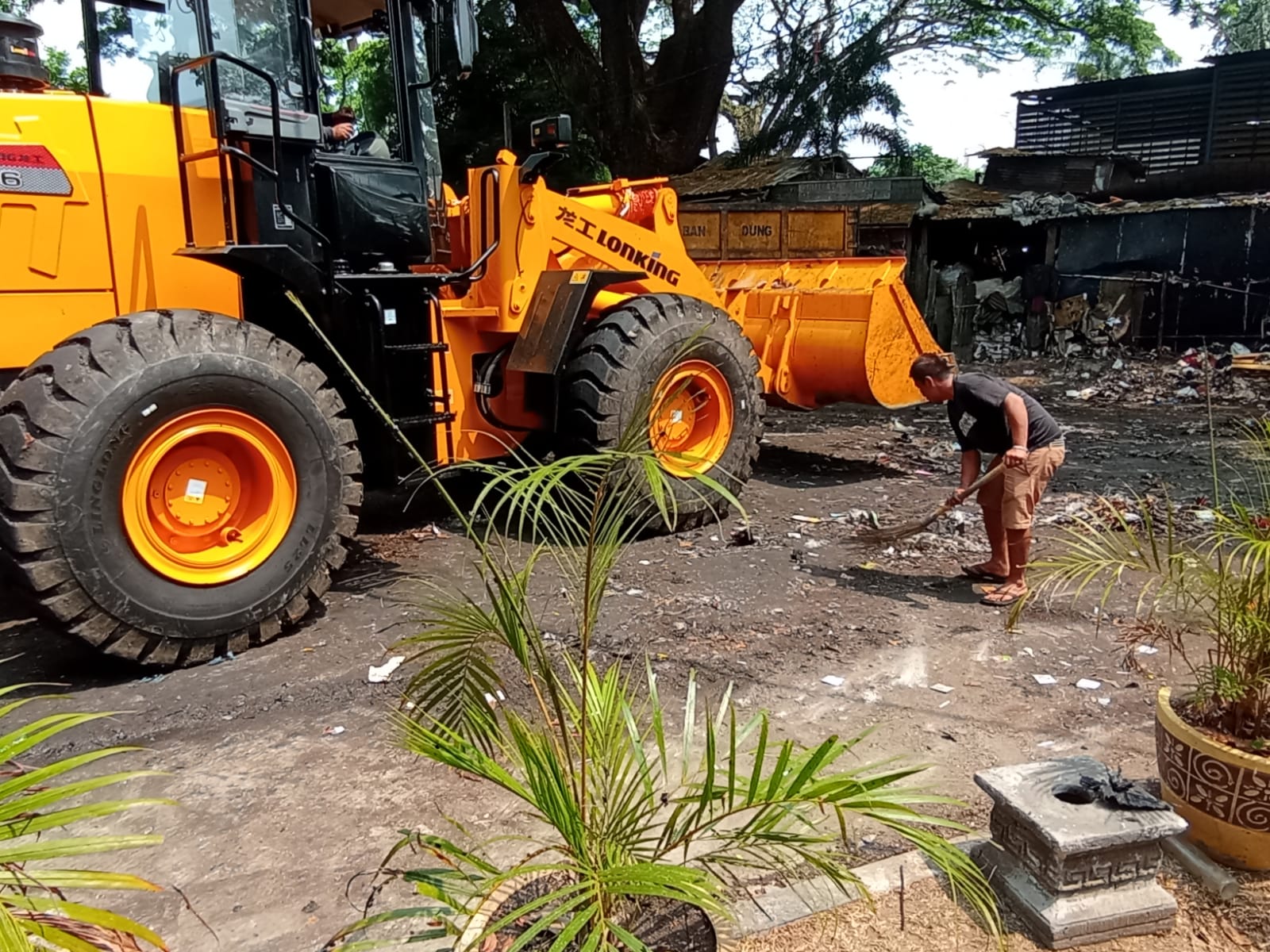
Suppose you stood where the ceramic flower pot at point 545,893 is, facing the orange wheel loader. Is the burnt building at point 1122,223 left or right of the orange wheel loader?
right

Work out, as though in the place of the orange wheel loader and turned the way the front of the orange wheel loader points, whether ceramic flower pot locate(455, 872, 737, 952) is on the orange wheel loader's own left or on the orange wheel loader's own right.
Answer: on the orange wheel loader's own right

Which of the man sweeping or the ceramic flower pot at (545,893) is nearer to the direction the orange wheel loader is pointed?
the man sweeping

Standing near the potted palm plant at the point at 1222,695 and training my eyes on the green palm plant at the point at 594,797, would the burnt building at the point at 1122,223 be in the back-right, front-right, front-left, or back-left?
back-right

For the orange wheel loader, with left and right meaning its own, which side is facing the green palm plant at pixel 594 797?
right

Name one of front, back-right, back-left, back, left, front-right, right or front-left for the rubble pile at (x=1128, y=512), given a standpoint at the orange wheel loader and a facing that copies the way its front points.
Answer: front-right

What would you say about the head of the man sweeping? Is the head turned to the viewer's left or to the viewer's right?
to the viewer's left

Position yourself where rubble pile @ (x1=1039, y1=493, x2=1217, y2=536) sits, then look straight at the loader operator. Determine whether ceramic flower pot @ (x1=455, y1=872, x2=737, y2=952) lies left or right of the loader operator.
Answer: left

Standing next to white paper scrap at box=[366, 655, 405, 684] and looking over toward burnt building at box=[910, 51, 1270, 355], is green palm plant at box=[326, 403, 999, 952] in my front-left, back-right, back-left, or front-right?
back-right

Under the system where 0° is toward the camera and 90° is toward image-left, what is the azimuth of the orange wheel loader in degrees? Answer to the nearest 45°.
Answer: approximately 225°

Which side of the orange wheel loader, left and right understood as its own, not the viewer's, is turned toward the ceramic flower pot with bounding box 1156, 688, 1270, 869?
right
